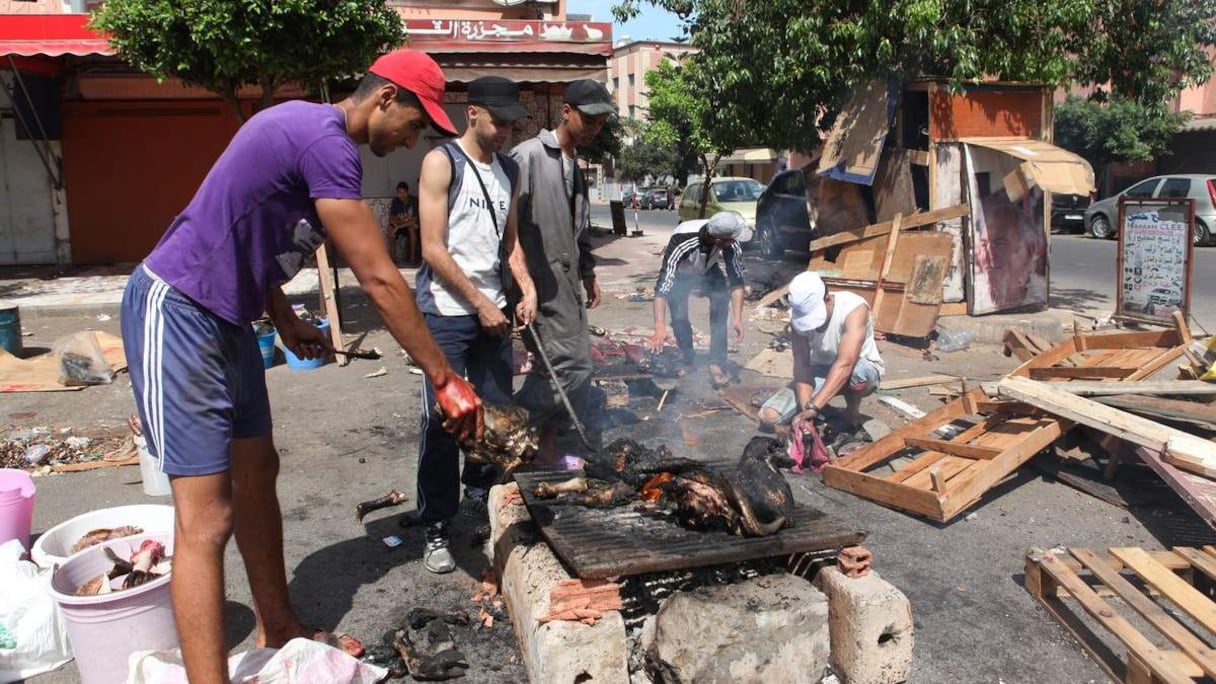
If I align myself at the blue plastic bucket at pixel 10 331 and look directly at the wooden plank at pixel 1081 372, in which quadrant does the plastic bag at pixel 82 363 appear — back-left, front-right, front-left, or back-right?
front-right

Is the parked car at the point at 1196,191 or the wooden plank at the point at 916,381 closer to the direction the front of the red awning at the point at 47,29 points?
the wooden plank

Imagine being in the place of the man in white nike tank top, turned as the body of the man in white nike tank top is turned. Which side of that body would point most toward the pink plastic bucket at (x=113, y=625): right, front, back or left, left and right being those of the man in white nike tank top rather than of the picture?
right

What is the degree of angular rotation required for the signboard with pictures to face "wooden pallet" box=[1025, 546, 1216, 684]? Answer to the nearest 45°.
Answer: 0° — it already faces it

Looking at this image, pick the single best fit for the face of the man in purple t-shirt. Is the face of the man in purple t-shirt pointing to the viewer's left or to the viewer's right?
to the viewer's right

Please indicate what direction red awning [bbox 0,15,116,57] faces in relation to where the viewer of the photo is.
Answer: facing the viewer

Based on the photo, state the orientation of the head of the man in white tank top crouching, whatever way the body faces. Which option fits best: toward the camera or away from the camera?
toward the camera

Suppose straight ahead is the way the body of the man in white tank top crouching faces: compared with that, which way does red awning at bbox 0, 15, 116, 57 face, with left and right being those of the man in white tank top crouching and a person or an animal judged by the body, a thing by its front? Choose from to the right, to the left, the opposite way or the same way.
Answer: to the left

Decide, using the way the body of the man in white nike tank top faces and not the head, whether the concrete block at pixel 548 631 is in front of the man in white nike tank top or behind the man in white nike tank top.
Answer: in front

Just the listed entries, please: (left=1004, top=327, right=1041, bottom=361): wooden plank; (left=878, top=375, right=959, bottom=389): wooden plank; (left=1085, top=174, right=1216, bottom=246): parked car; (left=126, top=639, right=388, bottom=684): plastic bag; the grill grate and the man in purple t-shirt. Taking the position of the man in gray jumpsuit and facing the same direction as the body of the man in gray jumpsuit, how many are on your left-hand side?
3

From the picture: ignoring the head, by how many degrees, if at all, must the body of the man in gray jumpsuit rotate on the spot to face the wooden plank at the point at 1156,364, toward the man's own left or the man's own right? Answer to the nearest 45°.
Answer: approximately 45° to the man's own left

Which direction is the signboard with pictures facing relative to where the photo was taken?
toward the camera

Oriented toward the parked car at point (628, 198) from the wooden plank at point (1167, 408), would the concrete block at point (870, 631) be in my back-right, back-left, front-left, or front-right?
back-left

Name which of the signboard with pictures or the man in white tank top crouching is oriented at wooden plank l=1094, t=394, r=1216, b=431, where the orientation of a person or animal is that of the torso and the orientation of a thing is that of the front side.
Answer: the signboard with pictures

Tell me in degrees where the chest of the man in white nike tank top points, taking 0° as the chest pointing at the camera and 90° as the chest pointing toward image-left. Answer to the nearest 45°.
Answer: approximately 315°
